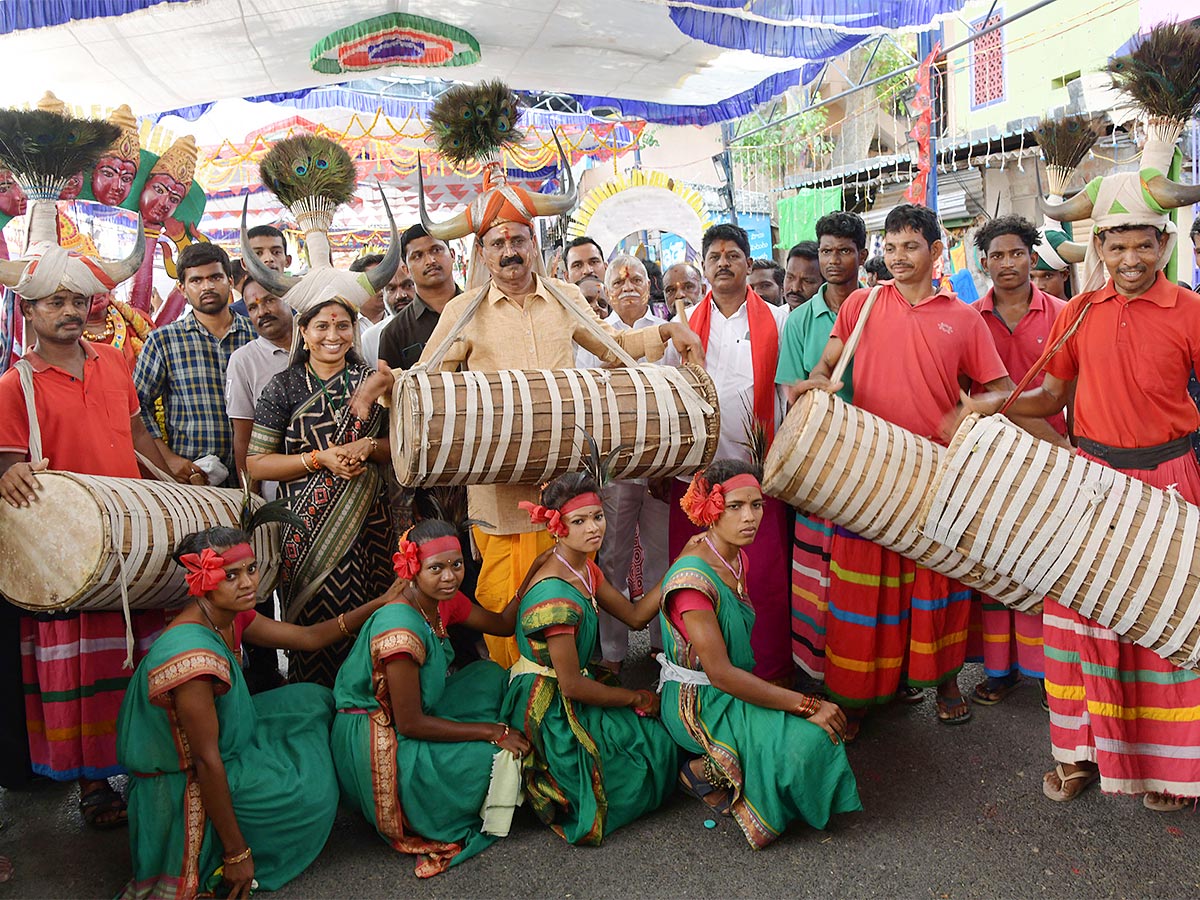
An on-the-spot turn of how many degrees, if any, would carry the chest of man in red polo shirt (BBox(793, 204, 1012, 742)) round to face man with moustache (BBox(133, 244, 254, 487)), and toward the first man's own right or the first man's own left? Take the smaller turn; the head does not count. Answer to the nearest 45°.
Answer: approximately 90° to the first man's own right

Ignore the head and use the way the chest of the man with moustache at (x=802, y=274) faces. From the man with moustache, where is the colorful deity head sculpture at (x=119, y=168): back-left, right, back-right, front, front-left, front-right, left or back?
front-right

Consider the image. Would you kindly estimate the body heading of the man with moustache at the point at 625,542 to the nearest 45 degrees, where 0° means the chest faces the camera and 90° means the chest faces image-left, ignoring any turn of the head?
approximately 0°

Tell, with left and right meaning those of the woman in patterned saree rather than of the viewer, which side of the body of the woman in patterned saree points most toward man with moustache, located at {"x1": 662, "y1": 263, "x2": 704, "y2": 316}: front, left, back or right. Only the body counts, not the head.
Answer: left

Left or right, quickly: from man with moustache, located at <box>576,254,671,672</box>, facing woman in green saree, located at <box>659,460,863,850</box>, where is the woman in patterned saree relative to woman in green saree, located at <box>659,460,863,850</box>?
right

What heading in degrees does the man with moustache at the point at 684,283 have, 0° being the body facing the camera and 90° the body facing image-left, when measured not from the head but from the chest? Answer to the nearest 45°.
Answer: approximately 0°
